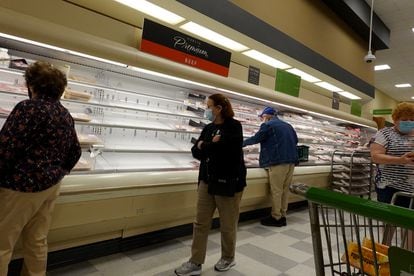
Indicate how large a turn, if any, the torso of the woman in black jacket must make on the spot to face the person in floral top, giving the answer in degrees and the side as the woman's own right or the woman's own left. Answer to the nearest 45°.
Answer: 0° — they already face them

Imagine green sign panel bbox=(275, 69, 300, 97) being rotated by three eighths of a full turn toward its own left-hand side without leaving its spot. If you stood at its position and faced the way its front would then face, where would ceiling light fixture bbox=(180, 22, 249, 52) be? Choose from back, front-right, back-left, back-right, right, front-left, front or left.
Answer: back-left

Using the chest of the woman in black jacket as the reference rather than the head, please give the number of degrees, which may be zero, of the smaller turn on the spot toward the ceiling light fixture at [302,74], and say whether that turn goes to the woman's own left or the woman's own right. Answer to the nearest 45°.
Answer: approximately 180°

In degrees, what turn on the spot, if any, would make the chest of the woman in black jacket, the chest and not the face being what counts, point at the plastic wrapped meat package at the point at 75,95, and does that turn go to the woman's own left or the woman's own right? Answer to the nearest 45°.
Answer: approximately 45° to the woman's own right

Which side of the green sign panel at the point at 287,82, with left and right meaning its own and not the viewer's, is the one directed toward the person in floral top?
right

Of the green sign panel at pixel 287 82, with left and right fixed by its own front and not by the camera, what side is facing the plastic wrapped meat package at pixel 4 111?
right

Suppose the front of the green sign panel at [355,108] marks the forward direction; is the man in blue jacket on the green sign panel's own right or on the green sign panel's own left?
on the green sign panel's own right

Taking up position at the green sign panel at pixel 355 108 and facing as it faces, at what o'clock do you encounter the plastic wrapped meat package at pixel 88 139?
The plastic wrapped meat package is roughly at 2 o'clock from the green sign panel.

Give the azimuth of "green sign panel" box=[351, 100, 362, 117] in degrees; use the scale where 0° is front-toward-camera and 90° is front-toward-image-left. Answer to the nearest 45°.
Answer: approximately 315°

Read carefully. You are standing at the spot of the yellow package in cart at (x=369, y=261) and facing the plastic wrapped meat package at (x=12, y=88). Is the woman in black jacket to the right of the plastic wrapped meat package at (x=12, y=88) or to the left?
right

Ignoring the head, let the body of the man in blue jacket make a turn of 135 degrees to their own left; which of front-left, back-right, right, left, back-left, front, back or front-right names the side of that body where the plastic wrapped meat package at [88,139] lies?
front-right

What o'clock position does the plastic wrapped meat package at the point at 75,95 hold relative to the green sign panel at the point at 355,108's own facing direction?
The plastic wrapped meat package is roughly at 2 o'clock from the green sign panel.
